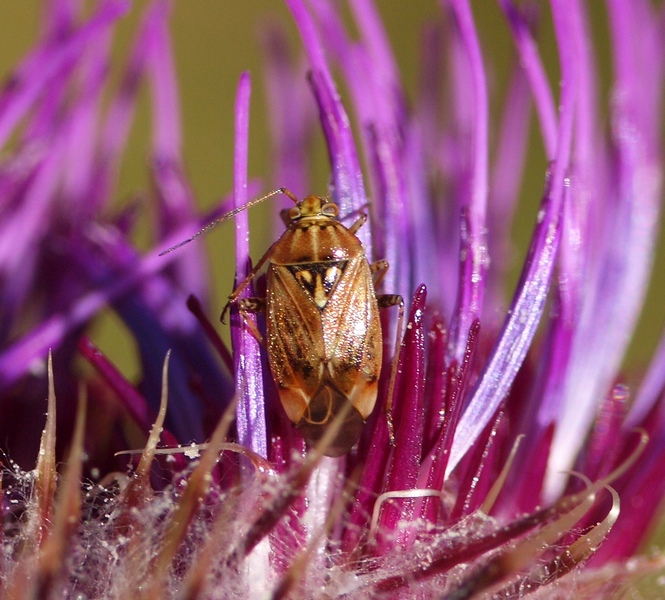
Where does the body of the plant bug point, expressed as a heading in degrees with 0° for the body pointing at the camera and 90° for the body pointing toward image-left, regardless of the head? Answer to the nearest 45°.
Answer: approximately 180°
